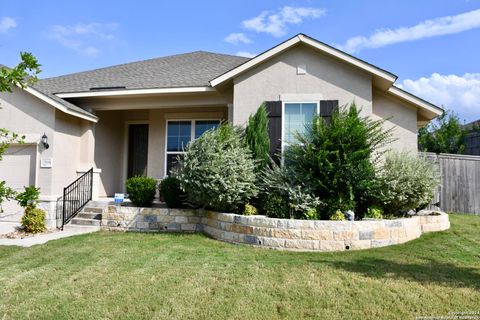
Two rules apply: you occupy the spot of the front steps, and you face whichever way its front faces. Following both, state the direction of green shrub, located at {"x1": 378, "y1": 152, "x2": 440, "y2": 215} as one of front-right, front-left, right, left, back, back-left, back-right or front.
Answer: front-left

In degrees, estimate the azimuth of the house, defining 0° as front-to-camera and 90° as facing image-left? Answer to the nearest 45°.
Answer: approximately 0°

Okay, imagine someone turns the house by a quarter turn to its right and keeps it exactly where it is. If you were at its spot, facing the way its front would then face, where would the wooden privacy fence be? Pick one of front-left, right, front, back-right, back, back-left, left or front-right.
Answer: back

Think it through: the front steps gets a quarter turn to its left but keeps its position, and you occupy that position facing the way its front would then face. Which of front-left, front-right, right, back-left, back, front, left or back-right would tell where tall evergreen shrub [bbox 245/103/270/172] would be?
front-right

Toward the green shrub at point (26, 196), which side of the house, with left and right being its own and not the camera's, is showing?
front

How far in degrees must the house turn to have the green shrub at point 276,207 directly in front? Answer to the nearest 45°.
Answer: approximately 45° to its left

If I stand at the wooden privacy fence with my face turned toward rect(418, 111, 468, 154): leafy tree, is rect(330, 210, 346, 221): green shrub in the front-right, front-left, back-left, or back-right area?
back-left

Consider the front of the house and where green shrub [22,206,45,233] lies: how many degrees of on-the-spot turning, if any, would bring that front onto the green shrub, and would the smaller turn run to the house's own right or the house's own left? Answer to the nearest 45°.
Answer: approximately 90° to the house's own right
